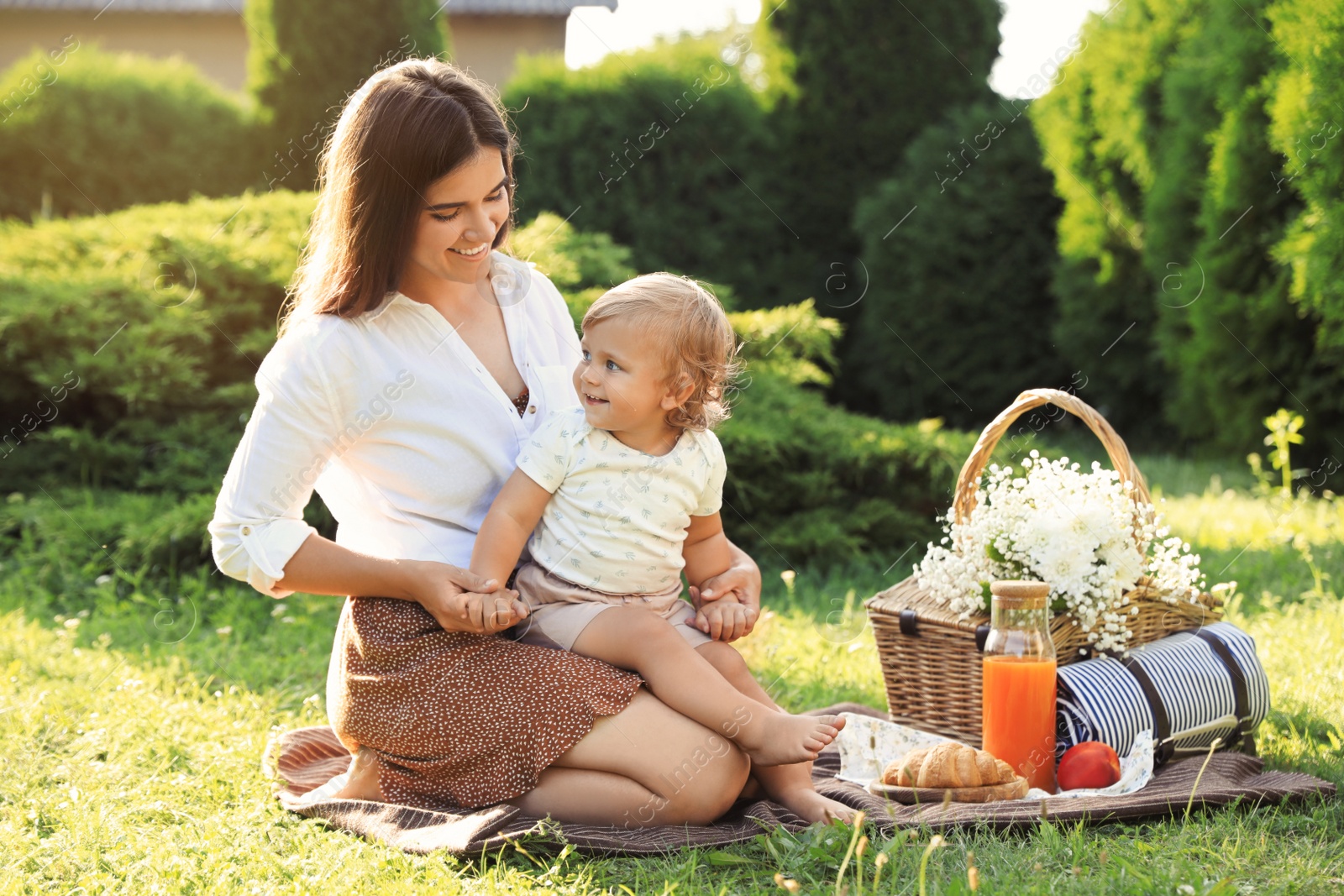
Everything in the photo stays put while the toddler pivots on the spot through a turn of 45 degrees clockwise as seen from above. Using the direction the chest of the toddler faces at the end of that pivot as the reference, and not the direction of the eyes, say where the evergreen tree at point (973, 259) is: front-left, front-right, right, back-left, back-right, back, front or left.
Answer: back

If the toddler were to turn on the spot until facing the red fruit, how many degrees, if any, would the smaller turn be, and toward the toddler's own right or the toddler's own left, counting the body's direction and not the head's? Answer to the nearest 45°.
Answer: approximately 45° to the toddler's own left

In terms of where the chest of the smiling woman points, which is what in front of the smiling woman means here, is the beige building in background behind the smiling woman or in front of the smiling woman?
behind

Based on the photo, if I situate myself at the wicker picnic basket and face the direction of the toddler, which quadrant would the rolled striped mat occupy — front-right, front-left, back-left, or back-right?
back-left

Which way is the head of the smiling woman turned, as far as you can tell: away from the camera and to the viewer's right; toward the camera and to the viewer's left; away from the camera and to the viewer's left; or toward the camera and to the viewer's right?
toward the camera and to the viewer's right

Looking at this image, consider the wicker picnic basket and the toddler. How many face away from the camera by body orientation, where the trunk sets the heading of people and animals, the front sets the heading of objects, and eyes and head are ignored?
0

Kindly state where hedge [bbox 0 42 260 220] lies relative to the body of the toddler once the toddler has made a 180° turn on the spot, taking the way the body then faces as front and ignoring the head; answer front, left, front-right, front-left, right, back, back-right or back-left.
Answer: front

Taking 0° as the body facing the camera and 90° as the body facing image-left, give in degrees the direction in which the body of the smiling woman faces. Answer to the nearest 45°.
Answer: approximately 315°

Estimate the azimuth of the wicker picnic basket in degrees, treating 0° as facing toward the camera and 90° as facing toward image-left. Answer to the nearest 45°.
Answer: approximately 45°

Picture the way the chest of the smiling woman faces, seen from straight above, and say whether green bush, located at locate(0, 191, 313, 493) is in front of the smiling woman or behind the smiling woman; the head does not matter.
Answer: behind

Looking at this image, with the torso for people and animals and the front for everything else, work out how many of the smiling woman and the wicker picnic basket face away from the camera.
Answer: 0

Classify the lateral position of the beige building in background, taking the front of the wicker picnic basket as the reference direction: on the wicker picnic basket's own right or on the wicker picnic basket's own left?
on the wicker picnic basket's own right
